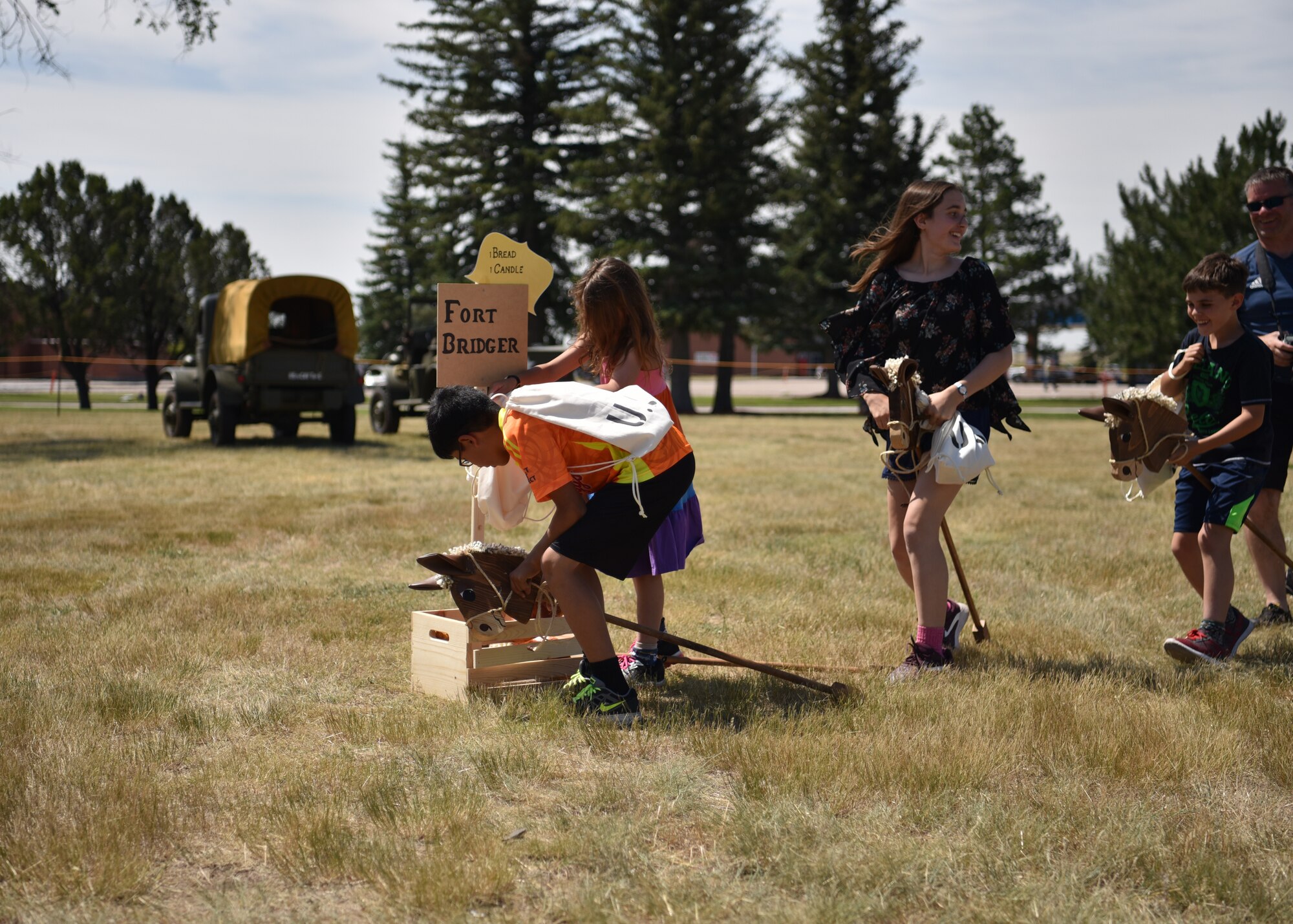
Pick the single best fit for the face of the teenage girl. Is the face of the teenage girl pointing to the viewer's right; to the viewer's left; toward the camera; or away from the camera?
to the viewer's right

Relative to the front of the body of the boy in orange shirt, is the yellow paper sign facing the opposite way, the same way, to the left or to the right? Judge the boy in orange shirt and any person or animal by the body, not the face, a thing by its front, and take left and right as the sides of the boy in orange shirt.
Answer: to the left

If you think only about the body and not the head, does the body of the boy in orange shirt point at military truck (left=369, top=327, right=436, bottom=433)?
no

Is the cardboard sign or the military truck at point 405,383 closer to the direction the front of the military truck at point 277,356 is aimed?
the military truck

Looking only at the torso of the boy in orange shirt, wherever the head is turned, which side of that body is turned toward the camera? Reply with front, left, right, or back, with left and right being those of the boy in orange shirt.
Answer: left

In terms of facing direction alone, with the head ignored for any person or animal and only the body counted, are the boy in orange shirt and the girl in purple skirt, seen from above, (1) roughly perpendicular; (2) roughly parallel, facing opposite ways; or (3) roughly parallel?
roughly parallel

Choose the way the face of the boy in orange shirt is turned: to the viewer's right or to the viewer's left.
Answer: to the viewer's left

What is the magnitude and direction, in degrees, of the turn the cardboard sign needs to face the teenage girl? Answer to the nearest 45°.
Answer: approximately 90° to its left

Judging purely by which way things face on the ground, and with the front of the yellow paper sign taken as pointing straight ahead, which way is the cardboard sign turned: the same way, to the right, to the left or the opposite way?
the same way

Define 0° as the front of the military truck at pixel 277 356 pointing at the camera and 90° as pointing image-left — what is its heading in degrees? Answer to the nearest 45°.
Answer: approximately 135°

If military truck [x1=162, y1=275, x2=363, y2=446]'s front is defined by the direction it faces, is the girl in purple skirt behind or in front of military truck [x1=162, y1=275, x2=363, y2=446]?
behind

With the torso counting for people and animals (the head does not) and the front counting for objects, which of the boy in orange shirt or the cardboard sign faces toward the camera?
the cardboard sign

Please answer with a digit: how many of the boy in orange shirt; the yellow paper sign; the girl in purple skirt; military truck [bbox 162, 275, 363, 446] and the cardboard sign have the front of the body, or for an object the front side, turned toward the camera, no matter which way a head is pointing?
2

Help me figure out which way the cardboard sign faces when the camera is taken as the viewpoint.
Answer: facing the viewer

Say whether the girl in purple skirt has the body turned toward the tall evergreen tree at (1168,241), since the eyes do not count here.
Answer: no

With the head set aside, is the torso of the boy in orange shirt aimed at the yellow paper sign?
no

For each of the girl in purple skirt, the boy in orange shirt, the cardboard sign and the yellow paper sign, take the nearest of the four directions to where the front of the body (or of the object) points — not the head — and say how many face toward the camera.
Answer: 2

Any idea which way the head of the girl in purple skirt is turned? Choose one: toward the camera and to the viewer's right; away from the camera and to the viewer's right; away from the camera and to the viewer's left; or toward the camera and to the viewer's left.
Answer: away from the camera and to the viewer's left

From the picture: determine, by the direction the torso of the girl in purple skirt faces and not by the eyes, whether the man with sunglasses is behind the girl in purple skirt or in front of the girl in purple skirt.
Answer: behind

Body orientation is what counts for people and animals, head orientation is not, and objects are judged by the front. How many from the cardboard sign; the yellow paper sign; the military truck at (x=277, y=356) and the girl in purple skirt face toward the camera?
2
